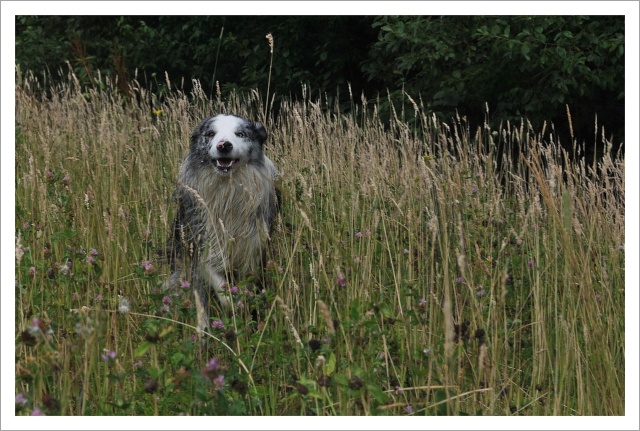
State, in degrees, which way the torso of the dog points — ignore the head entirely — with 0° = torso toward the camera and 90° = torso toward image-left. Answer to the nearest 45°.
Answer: approximately 0°

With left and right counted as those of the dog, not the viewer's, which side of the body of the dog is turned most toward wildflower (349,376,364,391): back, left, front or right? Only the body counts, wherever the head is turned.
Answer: front
